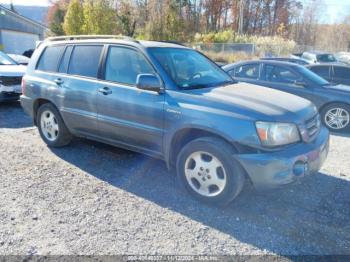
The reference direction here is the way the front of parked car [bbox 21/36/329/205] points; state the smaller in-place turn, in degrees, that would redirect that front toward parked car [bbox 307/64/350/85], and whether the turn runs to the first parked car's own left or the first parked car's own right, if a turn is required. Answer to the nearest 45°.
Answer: approximately 90° to the first parked car's own left

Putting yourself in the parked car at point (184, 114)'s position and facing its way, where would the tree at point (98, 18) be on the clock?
The tree is roughly at 7 o'clock from the parked car.

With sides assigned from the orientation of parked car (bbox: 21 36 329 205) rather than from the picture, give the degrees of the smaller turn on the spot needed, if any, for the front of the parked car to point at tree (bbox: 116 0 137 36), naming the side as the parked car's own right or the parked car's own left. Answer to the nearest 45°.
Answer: approximately 135° to the parked car's own left

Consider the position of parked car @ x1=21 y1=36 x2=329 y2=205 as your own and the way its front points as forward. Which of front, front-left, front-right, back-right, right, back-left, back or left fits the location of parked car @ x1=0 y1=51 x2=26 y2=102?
back

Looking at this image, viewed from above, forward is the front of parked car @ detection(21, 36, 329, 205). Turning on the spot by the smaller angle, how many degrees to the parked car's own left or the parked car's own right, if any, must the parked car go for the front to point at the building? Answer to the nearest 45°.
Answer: approximately 180°

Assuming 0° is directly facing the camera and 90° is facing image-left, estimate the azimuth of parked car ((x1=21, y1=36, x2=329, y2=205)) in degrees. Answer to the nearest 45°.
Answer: approximately 315°

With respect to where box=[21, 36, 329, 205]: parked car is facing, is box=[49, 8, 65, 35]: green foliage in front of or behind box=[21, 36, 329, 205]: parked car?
behind

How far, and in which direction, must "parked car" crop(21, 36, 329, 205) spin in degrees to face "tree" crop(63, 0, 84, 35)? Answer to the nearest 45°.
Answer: approximately 135° to its left

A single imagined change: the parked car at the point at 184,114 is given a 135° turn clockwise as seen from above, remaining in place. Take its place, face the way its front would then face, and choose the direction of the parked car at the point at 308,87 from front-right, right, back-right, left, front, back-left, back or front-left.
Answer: back-right
